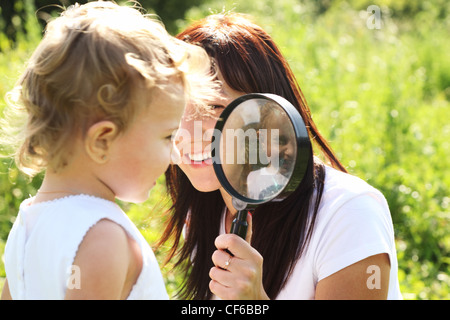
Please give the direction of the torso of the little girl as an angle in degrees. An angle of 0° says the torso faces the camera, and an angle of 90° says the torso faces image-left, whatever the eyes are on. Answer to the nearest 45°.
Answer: approximately 225°

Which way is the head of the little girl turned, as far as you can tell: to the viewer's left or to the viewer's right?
to the viewer's right

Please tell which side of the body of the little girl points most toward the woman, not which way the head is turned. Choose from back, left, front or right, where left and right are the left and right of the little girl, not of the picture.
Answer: front
